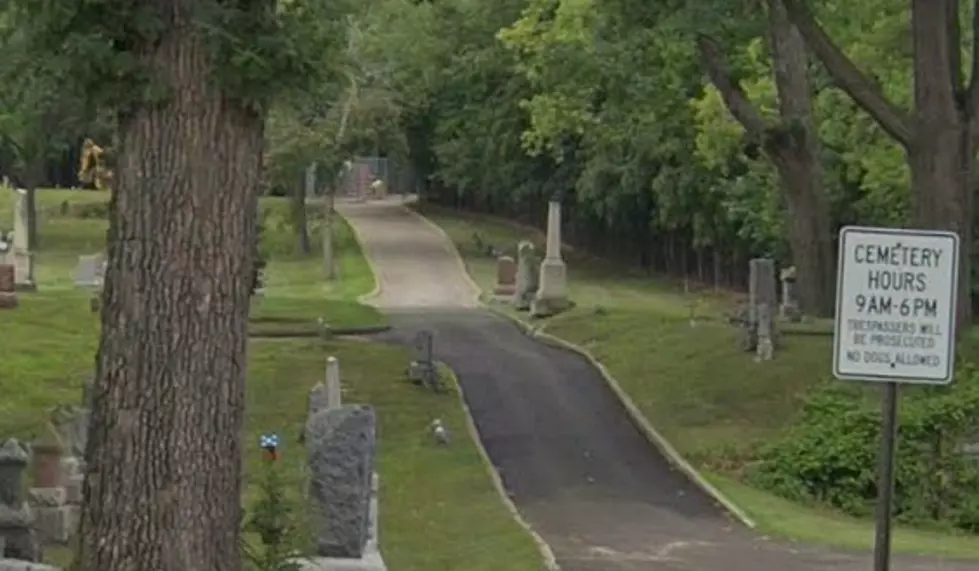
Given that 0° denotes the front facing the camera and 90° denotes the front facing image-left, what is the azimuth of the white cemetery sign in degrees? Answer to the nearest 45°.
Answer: approximately 0°

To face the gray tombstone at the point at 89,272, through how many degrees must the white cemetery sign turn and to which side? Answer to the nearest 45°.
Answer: approximately 135° to its right

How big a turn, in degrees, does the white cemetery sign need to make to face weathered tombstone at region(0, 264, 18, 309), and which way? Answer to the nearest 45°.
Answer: approximately 135° to its right

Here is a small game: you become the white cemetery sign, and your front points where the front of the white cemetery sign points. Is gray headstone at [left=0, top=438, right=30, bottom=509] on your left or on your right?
on your right

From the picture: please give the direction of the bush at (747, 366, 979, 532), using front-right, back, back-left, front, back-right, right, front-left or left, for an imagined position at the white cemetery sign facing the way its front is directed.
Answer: back

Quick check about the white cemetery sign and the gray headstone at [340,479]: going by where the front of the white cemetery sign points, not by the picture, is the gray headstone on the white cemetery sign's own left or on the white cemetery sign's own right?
on the white cemetery sign's own right

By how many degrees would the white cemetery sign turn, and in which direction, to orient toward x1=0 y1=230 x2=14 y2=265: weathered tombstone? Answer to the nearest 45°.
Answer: approximately 135° to its right
